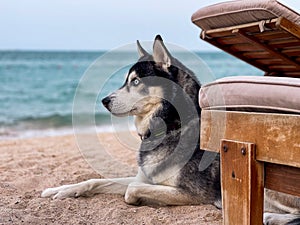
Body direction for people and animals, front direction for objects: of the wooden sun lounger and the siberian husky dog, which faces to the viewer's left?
the siberian husky dog

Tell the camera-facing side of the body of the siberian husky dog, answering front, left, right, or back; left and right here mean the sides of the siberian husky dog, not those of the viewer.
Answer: left

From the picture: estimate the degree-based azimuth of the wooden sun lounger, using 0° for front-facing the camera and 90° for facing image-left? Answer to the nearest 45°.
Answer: approximately 225°

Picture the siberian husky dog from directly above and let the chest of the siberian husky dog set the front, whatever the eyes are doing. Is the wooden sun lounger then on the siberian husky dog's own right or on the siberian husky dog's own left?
on the siberian husky dog's own left

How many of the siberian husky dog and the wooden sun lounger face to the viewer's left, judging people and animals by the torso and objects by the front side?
1
